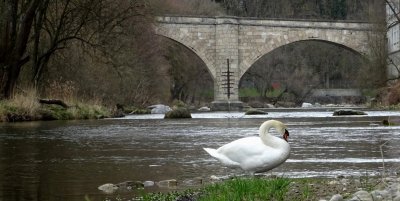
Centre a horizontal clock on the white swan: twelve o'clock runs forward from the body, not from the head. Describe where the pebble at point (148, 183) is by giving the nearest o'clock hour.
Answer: The pebble is roughly at 6 o'clock from the white swan.

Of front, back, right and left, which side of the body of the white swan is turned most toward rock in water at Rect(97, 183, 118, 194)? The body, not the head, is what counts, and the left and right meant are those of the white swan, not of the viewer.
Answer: back

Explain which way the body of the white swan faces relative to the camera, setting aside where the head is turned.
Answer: to the viewer's right

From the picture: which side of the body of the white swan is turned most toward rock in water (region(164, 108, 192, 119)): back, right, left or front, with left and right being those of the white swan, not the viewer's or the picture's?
left

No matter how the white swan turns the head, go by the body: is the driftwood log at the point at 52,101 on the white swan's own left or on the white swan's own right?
on the white swan's own left

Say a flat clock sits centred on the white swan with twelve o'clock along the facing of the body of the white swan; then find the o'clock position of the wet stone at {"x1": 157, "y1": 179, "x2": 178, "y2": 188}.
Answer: The wet stone is roughly at 6 o'clock from the white swan.

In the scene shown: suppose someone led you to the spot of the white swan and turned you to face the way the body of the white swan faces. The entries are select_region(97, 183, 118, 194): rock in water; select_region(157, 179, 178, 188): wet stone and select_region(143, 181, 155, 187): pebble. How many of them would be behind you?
3

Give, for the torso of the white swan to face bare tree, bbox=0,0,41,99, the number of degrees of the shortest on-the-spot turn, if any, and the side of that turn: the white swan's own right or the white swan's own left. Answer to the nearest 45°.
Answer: approximately 135° to the white swan's own left

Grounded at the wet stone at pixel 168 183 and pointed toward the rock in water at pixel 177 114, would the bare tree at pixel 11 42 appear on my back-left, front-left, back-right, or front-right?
front-left
